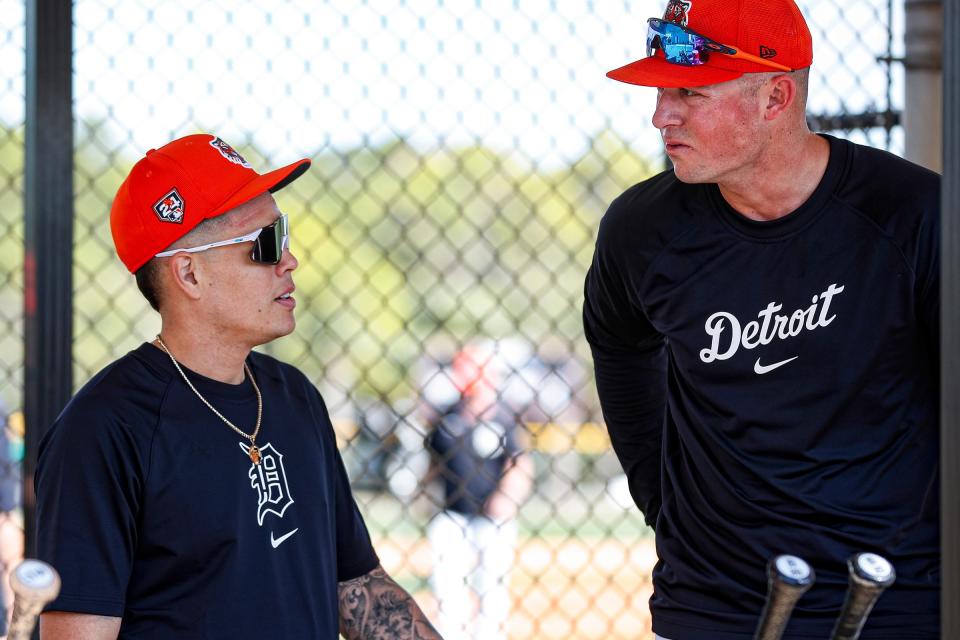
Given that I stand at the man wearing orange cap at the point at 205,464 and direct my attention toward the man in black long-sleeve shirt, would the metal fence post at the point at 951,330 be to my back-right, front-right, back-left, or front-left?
front-right

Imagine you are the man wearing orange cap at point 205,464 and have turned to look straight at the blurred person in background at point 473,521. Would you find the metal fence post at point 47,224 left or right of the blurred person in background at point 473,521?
left

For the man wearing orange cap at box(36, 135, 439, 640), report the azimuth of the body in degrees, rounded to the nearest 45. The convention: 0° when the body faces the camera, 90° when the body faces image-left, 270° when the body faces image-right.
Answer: approximately 315°

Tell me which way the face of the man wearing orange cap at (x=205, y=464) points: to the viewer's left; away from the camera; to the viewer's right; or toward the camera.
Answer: to the viewer's right

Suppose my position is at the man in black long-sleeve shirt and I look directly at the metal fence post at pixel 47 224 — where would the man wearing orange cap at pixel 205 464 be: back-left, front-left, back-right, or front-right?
front-left

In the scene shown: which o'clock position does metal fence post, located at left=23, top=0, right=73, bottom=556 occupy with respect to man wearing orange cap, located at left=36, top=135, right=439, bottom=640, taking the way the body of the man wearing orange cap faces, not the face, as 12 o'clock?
The metal fence post is roughly at 7 o'clock from the man wearing orange cap.

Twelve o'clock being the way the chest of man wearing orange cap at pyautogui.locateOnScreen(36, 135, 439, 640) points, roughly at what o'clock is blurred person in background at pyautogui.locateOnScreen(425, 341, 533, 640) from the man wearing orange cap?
The blurred person in background is roughly at 8 o'clock from the man wearing orange cap.

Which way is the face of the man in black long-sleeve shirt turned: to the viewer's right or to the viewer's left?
to the viewer's left

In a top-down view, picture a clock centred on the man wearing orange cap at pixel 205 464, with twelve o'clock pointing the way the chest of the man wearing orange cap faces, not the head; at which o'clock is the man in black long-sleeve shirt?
The man in black long-sleeve shirt is roughly at 11 o'clock from the man wearing orange cap.

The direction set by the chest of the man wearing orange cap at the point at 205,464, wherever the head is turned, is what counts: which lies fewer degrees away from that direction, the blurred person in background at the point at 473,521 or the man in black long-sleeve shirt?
the man in black long-sleeve shirt

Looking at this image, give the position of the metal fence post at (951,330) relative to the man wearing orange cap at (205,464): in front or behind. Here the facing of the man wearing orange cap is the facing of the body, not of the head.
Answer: in front

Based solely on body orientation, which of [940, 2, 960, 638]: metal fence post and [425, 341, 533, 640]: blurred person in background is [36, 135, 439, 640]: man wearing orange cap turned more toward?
the metal fence post
